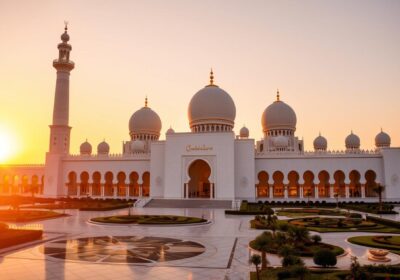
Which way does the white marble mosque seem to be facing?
toward the camera

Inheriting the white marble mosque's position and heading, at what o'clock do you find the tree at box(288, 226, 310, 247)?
The tree is roughly at 12 o'clock from the white marble mosque.

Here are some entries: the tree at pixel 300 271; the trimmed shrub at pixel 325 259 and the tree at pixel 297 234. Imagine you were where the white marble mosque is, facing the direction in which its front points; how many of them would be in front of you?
3

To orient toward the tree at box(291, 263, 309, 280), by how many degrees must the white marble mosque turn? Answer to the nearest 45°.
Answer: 0° — it already faces it

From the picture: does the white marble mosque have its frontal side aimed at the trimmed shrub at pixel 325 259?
yes
